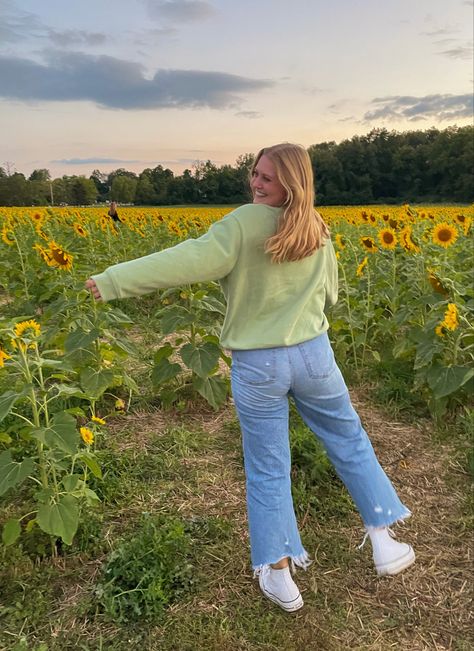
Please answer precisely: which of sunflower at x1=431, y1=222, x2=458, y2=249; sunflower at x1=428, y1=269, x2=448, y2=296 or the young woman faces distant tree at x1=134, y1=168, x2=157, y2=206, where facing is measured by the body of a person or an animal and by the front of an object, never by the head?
the young woman

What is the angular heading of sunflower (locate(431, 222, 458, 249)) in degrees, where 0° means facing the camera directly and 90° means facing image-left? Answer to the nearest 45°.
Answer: approximately 0°

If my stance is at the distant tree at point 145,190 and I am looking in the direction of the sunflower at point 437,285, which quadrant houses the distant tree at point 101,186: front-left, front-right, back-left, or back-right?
back-right

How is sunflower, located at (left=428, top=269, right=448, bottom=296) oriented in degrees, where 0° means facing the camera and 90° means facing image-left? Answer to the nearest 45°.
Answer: approximately 45°

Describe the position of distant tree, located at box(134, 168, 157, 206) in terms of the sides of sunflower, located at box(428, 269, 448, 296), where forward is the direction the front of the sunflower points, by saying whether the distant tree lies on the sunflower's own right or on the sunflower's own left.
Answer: on the sunflower's own right

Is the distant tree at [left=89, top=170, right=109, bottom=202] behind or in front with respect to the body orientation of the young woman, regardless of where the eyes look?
in front

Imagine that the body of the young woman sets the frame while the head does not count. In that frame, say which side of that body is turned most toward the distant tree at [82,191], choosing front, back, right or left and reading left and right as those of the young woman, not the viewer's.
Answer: front

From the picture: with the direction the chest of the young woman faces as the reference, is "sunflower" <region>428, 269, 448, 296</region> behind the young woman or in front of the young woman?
in front

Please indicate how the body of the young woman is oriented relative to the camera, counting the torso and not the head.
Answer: away from the camera

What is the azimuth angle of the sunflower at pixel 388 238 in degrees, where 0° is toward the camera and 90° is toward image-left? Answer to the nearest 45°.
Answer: approximately 0°

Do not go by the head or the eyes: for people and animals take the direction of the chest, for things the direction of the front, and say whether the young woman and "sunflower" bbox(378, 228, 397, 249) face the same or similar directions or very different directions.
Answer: very different directions

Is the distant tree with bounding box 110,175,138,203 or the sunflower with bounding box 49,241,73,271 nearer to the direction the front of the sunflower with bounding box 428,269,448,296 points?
the sunflower

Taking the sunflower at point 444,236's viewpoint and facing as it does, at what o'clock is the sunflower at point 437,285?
the sunflower at point 437,285 is roughly at 12 o'clock from the sunflower at point 444,236.

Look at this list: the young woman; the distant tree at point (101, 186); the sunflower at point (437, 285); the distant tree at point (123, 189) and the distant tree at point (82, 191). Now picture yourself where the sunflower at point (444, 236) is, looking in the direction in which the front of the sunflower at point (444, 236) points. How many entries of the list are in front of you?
2
